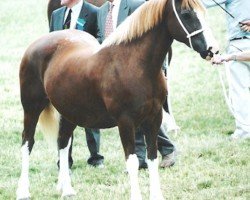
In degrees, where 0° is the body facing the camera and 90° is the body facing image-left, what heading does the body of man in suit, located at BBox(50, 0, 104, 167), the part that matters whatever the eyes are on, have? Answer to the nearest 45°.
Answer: approximately 0°

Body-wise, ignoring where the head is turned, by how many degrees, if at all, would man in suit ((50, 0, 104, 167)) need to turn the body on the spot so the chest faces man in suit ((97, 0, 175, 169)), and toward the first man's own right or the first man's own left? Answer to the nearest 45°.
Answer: approximately 45° to the first man's own left

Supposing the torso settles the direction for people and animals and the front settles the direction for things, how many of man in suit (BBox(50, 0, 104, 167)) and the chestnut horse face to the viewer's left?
0

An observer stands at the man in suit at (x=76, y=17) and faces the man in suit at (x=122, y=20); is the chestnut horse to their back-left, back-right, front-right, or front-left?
front-right

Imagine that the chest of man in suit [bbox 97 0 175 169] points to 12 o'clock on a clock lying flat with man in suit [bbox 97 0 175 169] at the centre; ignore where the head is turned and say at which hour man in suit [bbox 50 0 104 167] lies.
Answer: man in suit [bbox 50 0 104 167] is roughly at 2 o'clock from man in suit [bbox 97 0 175 169].

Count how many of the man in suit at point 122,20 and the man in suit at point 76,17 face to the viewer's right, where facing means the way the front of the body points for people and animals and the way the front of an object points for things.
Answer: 0

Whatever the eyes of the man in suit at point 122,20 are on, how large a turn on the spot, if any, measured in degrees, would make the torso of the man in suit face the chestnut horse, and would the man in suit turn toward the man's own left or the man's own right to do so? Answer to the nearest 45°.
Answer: approximately 45° to the man's own left

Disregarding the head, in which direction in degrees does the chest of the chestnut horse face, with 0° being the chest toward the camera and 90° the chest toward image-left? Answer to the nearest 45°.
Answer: approximately 315°

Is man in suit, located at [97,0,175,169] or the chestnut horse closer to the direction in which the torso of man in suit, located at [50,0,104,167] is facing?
the chestnut horse

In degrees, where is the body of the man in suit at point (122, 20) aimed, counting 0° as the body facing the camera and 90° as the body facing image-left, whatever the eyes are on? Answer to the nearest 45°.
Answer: approximately 45°

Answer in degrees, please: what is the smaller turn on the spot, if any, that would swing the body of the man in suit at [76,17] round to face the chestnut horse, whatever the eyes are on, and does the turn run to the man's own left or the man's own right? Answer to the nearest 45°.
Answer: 0° — they already face it

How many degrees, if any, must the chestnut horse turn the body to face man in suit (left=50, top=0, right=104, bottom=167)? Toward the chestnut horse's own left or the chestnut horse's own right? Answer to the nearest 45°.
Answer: approximately 135° to the chestnut horse's own left

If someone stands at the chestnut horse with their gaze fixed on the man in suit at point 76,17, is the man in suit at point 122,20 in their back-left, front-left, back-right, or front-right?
front-right
